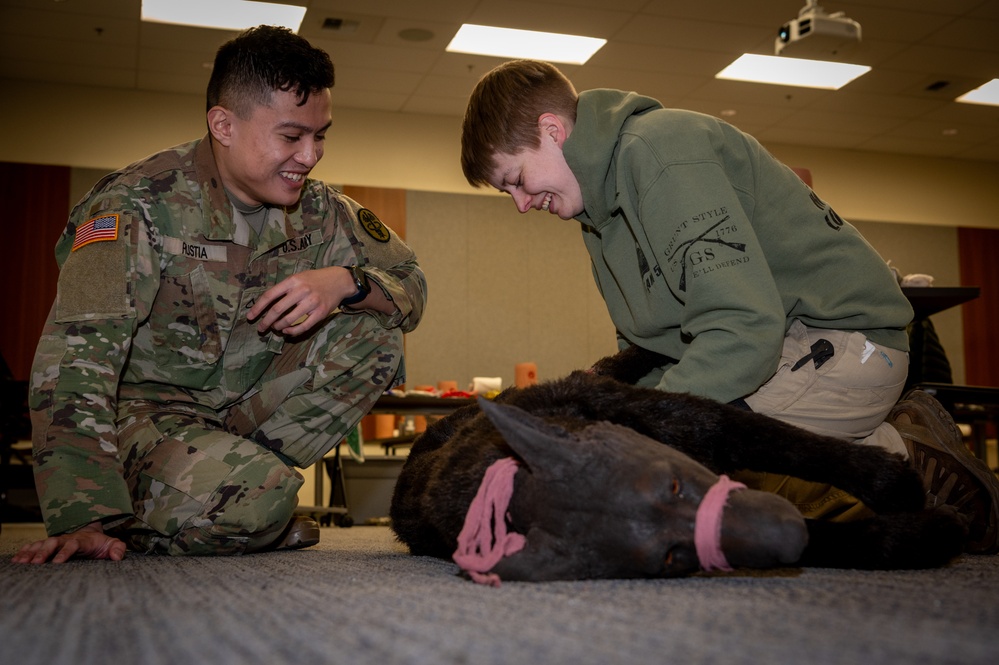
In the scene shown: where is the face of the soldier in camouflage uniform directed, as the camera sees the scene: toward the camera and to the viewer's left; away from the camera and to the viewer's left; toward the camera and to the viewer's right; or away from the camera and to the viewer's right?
toward the camera and to the viewer's right

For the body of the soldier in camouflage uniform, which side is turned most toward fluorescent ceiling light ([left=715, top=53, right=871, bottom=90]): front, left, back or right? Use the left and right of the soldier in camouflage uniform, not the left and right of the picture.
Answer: left

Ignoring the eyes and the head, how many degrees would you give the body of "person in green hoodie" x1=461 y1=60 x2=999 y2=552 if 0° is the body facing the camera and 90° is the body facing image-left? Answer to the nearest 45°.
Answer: approximately 90°

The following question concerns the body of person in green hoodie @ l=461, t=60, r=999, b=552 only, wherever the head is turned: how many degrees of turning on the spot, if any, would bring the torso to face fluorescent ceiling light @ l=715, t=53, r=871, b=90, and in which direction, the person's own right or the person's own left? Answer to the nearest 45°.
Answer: approximately 90° to the person's own right

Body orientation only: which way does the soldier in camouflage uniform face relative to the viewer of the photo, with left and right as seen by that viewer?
facing the viewer and to the right of the viewer

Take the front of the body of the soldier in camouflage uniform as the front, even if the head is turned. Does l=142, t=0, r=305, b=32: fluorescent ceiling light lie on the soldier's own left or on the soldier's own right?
on the soldier's own left

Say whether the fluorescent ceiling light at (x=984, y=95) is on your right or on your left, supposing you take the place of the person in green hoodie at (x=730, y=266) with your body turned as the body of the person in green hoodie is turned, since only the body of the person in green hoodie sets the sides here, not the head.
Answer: on your right

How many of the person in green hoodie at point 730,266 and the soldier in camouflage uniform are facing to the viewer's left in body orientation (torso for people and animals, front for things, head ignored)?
1
